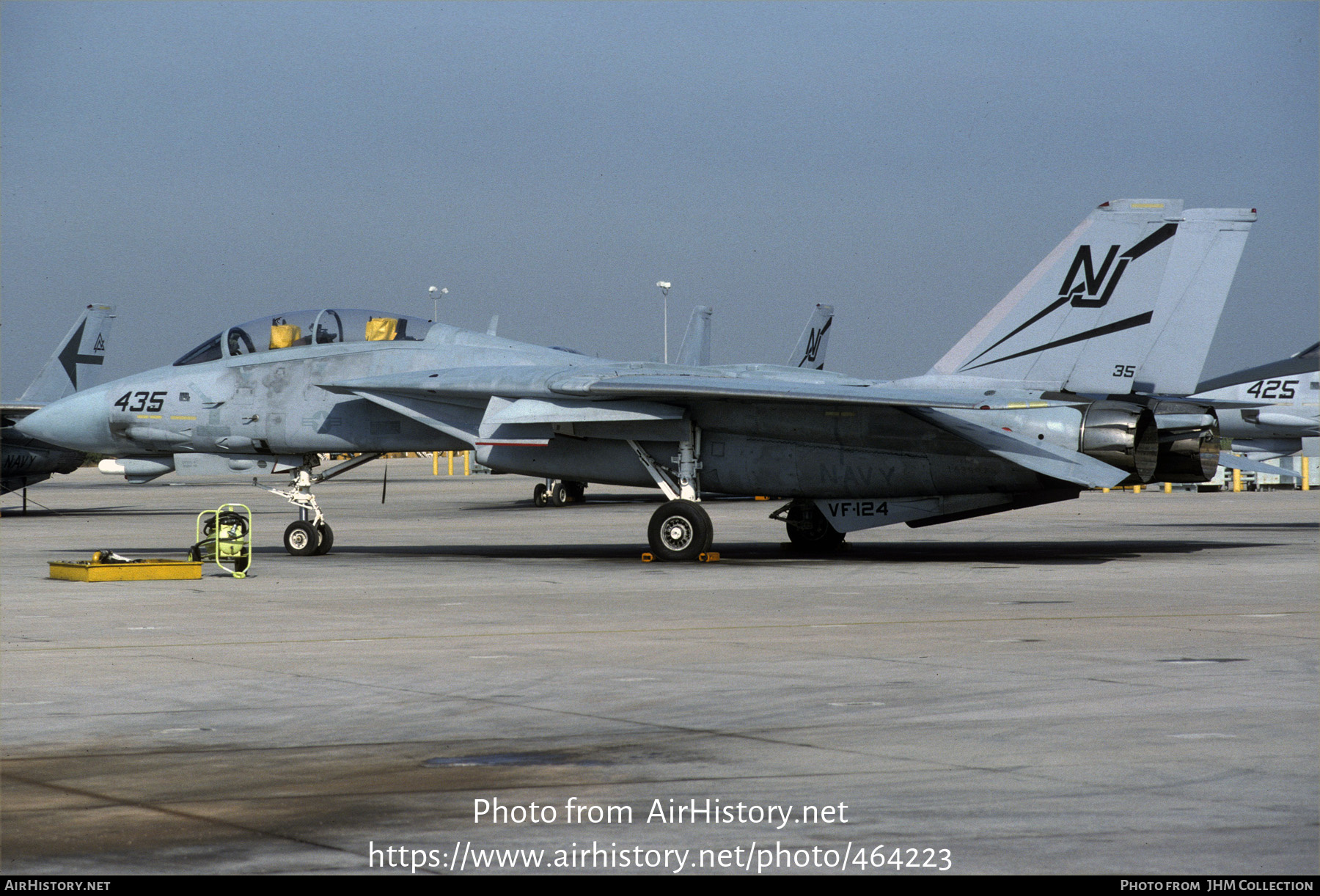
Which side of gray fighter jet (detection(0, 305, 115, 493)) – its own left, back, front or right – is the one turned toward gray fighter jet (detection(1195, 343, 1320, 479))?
back

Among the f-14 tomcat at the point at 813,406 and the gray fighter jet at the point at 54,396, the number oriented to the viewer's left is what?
2

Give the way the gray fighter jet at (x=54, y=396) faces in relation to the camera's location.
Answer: facing to the left of the viewer

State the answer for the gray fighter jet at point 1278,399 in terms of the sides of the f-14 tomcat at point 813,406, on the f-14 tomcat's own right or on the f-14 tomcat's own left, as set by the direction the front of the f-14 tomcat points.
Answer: on the f-14 tomcat's own right

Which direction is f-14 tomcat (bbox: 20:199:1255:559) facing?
to the viewer's left

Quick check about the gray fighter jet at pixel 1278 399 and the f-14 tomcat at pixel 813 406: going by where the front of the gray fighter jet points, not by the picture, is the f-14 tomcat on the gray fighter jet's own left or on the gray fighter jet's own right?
on the gray fighter jet's own left

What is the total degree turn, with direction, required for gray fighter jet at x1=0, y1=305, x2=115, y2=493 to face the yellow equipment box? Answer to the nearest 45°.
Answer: approximately 90° to its left

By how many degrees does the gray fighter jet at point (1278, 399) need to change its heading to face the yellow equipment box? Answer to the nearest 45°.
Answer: approximately 45° to its left

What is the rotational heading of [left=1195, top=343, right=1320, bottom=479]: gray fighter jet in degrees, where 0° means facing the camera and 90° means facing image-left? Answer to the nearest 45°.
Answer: approximately 90°

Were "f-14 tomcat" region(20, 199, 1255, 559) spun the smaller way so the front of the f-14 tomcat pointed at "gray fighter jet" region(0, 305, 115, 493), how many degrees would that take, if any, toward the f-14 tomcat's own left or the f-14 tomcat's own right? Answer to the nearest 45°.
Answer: approximately 45° to the f-14 tomcat's own right
